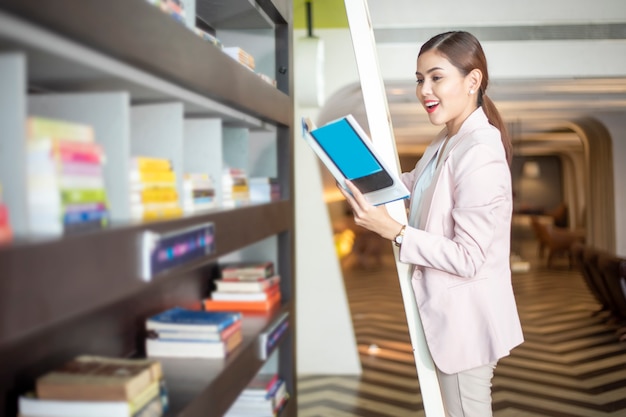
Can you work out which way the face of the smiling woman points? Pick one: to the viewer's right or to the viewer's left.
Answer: to the viewer's left

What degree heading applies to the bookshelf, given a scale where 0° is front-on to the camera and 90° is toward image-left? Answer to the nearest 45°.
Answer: approximately 315°

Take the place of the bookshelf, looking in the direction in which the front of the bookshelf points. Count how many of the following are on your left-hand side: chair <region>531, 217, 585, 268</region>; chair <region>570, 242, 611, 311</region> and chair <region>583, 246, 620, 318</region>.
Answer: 3

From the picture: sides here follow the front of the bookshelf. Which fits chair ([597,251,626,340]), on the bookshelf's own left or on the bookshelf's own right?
on the bookshelf's own left

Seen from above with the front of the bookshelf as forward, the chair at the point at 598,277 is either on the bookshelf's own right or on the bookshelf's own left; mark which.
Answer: on the bookshelf's own left

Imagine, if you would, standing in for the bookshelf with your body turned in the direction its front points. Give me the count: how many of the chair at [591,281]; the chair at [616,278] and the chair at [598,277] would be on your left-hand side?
3

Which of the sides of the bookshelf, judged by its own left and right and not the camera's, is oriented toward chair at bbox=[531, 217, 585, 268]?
left

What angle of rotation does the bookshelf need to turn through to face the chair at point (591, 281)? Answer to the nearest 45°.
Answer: approximately 90° to its left

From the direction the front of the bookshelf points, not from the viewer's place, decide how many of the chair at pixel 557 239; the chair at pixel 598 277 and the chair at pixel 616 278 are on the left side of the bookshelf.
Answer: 3
